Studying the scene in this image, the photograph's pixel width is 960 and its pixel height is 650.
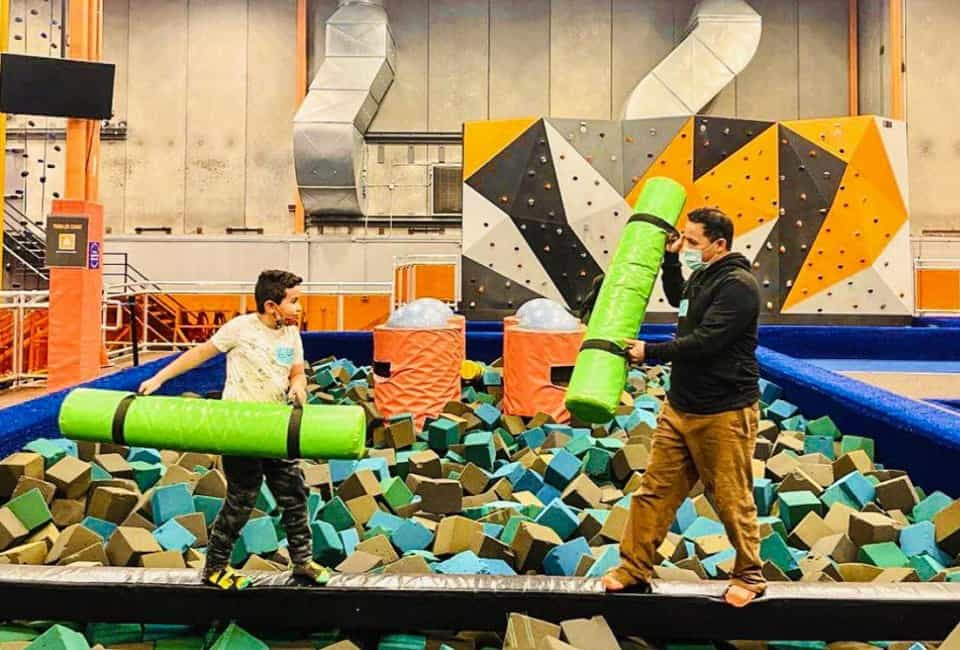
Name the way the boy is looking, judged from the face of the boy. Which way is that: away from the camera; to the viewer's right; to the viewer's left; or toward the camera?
to the viewer's right

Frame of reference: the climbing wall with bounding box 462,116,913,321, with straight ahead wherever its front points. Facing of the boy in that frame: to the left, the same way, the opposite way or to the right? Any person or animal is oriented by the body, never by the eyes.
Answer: to the left

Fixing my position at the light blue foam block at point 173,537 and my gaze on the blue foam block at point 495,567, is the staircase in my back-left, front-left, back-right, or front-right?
back-left

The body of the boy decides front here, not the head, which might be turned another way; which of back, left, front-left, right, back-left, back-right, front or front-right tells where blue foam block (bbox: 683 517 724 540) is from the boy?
front-left

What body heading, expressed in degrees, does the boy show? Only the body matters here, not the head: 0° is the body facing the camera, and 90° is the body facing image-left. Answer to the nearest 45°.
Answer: approximately 315°

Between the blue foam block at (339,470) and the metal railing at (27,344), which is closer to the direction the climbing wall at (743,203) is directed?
the blue foam block

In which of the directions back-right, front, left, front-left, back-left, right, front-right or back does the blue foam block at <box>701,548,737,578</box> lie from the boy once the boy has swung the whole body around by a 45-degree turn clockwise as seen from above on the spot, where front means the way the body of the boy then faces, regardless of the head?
left

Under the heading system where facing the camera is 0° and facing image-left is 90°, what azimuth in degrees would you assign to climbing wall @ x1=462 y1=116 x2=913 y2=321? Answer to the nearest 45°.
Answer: approximately 0°

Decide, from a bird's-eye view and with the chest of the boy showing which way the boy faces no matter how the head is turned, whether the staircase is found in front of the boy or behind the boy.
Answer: behind

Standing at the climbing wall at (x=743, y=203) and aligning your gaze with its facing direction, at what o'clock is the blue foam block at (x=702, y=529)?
The blue foam block is roughly at 12 o'clock from the climbing wall.

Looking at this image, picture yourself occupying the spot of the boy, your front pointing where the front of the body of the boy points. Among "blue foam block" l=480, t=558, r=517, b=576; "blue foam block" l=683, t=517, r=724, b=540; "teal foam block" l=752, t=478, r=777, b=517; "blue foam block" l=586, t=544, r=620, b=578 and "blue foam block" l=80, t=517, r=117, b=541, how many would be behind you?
1

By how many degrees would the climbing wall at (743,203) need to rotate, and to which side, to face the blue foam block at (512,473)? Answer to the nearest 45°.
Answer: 0° — it already faces it

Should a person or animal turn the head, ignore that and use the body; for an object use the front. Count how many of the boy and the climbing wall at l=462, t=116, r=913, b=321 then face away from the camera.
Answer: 0

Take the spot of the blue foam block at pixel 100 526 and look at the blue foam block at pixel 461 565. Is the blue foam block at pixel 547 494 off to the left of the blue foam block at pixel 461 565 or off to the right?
left

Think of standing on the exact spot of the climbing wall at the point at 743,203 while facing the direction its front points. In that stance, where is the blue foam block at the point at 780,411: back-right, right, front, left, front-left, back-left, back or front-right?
front

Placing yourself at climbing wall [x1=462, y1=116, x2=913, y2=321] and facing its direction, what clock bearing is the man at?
The man is roughly at 12 o'clock from the climbing wall.
